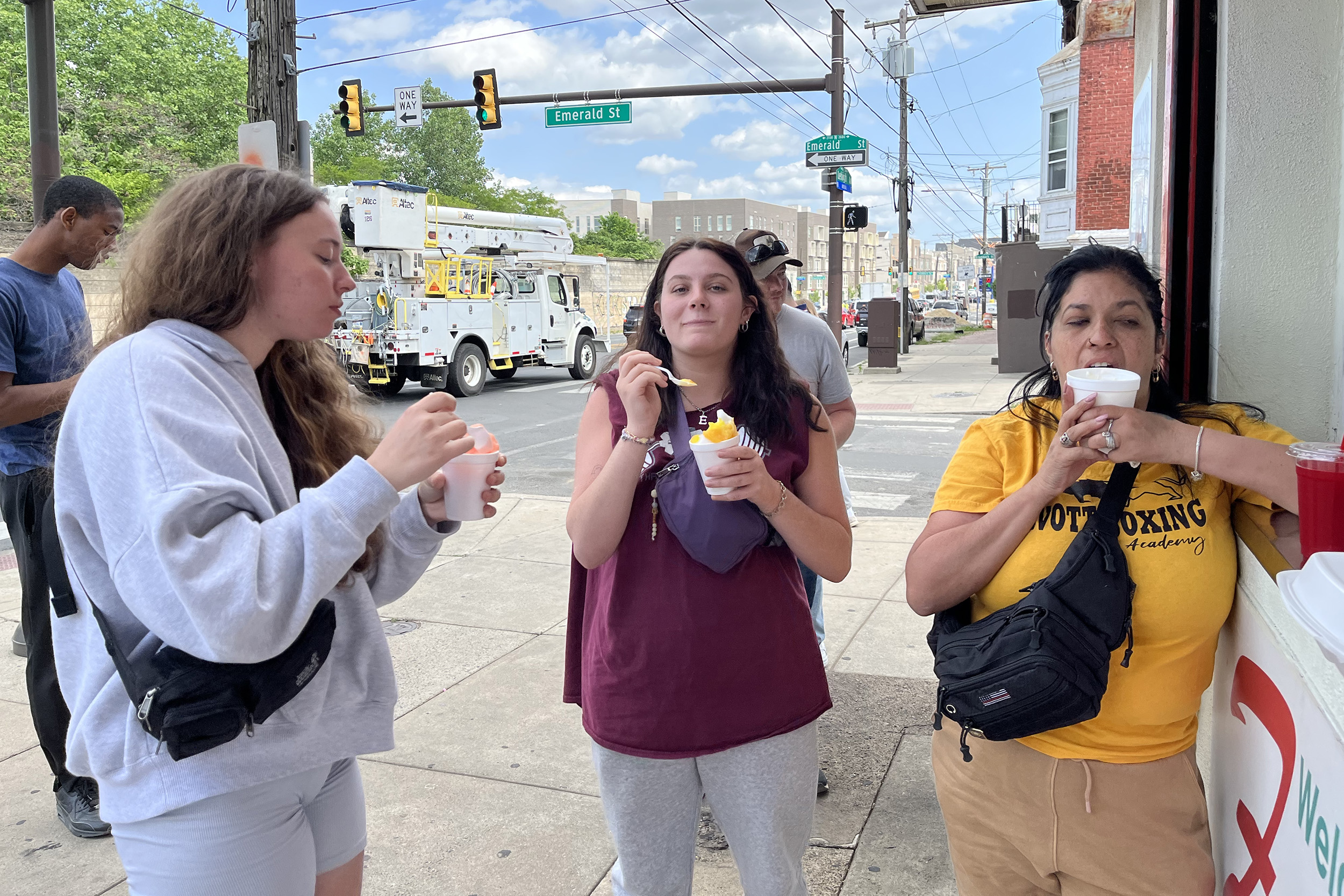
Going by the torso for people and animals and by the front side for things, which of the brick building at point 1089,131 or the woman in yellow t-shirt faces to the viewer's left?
the brick building

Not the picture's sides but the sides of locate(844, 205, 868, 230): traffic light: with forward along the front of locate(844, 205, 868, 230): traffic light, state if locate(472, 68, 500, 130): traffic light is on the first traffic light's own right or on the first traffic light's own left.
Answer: on the first traffic light's own right

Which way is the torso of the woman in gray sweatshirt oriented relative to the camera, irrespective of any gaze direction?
to the viewer's right

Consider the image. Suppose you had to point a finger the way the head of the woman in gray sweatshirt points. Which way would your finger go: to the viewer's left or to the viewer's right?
to the viewer's right

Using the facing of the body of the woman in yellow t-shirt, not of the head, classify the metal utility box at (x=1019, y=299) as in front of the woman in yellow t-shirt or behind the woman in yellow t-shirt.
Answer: behind

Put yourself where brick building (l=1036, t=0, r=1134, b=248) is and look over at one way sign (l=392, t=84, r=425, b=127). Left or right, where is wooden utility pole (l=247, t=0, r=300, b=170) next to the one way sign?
left

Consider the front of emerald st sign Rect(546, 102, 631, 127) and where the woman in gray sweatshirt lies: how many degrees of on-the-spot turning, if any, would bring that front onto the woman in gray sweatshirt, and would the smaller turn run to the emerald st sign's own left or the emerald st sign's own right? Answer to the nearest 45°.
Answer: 0° — it already faces them

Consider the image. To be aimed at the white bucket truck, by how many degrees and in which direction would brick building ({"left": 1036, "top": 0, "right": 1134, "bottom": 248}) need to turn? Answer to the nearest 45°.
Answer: approximately 45° to its left

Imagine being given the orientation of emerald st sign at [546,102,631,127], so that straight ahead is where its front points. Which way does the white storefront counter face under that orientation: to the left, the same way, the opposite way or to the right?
to the right

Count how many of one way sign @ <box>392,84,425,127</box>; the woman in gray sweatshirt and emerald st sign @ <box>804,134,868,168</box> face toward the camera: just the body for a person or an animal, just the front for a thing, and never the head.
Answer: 2

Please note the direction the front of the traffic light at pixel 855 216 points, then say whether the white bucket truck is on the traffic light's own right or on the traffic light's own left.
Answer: on the traffic light's own right

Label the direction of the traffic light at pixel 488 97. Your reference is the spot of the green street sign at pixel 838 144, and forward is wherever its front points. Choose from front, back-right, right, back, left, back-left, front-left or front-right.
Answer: right

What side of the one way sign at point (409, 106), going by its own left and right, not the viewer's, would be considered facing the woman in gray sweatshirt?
front

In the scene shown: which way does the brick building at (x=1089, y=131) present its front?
to the viewer's left
